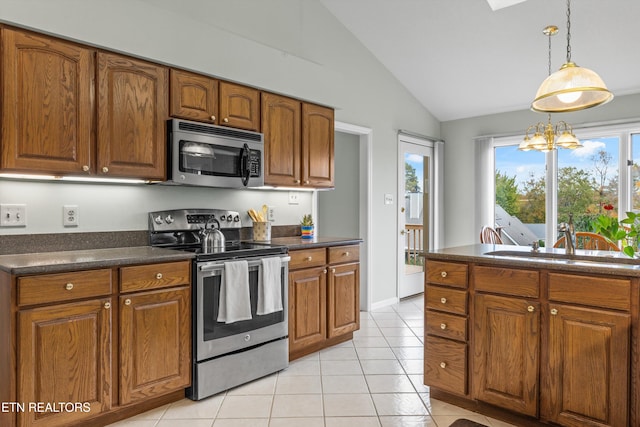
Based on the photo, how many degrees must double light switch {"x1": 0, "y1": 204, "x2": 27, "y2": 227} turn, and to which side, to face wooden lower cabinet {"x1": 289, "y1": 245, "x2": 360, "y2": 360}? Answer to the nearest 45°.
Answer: approximately 90° to its left

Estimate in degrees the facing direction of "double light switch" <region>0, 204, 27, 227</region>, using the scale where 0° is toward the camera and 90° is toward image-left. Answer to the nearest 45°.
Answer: approximately 0°

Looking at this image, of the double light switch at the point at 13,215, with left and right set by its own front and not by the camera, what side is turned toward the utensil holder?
left

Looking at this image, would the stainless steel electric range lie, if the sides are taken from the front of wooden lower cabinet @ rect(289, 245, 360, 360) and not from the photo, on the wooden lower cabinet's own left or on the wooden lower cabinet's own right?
on the wooden lower cabinet's own right

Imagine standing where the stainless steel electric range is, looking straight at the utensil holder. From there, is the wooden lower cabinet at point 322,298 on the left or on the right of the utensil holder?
right

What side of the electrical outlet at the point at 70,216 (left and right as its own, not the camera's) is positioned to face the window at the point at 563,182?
left

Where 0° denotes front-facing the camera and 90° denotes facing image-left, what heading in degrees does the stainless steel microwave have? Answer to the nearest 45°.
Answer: approximately 315°

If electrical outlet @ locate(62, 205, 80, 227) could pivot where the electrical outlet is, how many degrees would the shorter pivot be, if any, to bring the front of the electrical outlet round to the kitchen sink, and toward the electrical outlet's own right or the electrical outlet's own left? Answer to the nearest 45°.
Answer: approximately 45° to the electrical outlet's own left

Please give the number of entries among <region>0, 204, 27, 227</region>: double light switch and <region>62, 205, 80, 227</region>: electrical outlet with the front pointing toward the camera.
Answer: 2
